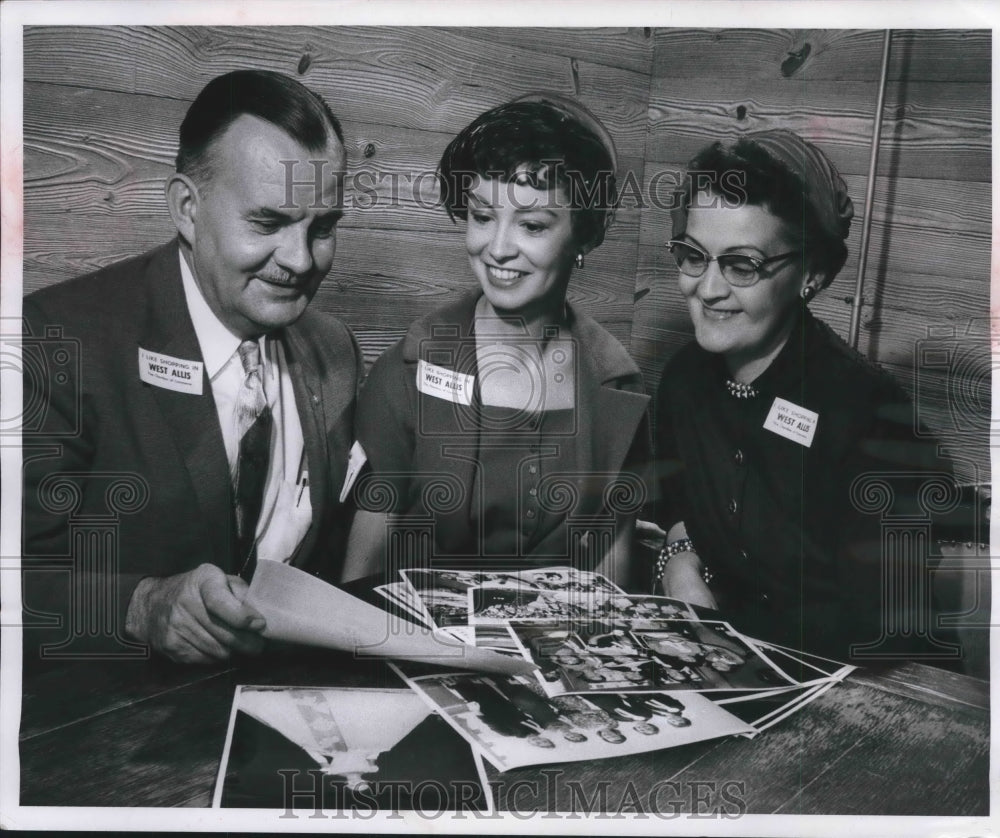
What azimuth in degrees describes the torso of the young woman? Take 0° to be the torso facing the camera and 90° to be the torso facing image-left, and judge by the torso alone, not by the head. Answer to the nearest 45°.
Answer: approximately 0°

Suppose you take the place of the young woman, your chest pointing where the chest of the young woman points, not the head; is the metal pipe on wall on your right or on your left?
on your left

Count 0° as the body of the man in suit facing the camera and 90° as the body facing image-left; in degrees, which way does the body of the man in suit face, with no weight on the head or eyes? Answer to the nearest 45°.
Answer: approximately 315°

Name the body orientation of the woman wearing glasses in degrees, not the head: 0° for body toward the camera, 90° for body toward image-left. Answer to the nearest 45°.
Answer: approximately 45°
